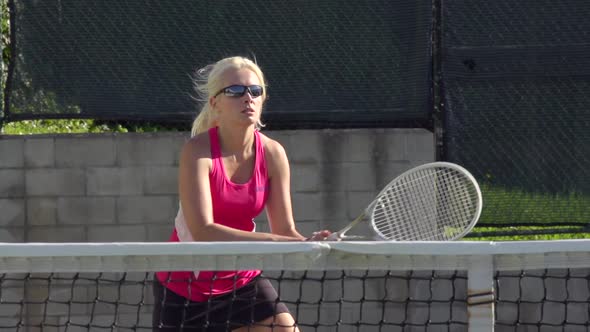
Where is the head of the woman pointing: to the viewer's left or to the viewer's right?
to the viewer's right

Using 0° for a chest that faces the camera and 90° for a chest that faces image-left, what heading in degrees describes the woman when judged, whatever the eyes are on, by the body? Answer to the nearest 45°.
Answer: approximately 315°
